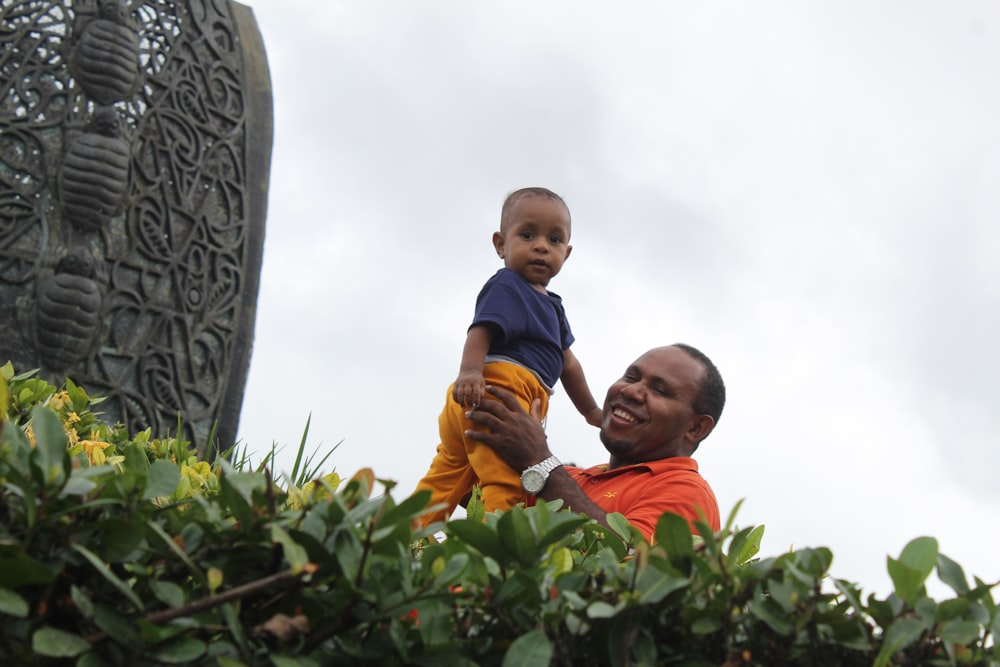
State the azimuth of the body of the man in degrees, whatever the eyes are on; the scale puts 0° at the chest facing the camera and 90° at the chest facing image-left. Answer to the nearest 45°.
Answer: approximately 45°

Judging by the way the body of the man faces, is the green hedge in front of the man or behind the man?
in front

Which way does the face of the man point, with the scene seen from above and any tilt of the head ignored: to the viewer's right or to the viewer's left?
to the viewer's left

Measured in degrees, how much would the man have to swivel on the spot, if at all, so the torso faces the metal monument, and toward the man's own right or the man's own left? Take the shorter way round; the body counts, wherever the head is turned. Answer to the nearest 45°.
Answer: approximately 90° to the man's own right

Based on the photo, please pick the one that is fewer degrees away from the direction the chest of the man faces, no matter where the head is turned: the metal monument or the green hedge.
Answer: the green hedge
